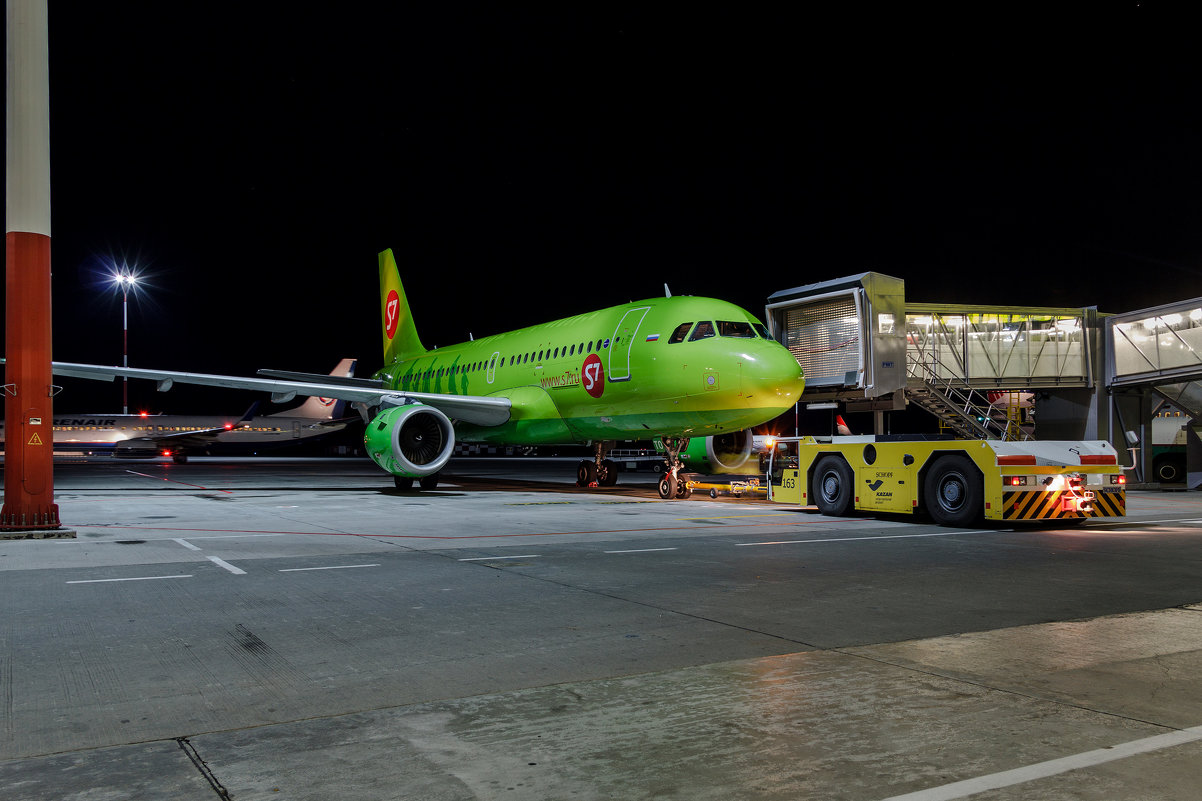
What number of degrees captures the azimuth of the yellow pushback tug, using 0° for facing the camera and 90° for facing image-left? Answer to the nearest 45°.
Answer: approximately 135°

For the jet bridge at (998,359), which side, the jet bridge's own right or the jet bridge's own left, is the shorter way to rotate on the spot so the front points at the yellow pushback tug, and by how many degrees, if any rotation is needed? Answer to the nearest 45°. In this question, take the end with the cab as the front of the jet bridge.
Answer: approximately 45° to the jet bridge's own left

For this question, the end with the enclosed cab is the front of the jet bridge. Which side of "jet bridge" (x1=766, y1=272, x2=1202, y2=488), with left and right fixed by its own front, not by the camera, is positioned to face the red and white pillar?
front

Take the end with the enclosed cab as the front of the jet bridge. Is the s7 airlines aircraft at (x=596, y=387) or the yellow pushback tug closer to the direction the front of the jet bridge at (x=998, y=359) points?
the s7 airlines aircraft

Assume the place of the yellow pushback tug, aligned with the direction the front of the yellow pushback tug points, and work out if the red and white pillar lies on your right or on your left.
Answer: on your left

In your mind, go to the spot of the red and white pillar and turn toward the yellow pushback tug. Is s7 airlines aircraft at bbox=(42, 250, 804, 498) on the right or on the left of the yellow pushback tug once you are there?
left

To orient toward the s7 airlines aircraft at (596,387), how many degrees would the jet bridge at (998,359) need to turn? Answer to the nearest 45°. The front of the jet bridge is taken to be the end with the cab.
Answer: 0° — it already faces it

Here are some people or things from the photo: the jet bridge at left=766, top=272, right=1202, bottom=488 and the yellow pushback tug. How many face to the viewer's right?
0

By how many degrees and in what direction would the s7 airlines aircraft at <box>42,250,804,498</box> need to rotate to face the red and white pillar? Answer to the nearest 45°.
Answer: approximately 90° to its right

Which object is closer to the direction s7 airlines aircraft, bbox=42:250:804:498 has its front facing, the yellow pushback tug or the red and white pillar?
the yellow pushback tug

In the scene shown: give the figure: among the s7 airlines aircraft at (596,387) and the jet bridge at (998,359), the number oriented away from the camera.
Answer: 0

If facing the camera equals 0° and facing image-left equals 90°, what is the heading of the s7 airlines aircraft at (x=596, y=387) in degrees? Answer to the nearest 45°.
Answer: approximately 315°
